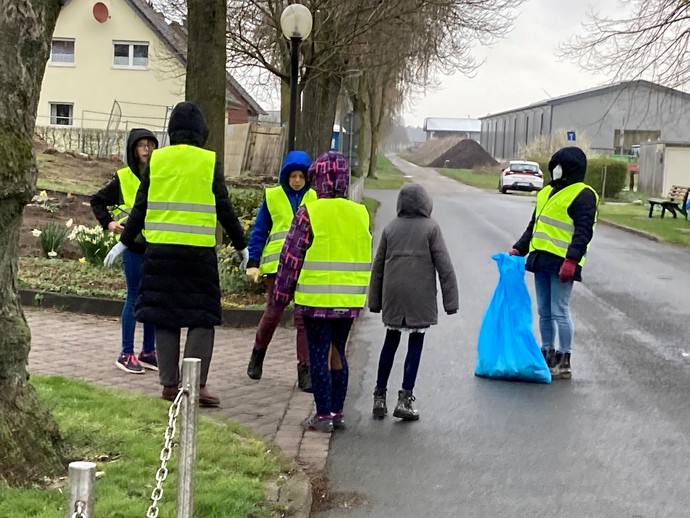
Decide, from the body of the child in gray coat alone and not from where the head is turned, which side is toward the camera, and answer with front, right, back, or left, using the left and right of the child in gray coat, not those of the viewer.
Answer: back

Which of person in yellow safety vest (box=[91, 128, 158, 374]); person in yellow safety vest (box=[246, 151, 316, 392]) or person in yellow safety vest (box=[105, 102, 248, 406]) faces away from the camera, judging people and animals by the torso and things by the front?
person in yellow safety vest (box=[105, 102, 248, 406])

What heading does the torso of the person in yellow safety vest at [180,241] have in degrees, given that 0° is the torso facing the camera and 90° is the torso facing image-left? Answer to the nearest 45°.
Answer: approximately 180°

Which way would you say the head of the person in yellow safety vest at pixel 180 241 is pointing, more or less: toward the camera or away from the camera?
away from the camera

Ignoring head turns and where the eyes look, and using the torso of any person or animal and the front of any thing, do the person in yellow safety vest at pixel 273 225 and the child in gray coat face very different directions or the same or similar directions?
very different directions

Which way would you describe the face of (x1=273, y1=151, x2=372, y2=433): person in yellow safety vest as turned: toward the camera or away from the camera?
away from the camera

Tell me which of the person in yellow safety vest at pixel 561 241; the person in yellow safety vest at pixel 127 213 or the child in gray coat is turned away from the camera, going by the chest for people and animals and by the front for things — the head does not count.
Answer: the child in gray coat

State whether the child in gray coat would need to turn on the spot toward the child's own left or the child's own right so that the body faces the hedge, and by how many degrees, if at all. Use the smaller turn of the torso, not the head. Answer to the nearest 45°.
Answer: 0° — they already face it

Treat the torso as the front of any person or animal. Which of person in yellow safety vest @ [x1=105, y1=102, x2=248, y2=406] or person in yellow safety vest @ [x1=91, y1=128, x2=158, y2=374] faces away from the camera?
person in yellow safety vest @ [x1=105, y1=102, x2=248, y2=406]

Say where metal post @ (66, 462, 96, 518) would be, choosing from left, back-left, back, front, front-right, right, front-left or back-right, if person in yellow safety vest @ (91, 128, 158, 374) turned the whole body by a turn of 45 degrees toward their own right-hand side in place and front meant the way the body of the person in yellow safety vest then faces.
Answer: front

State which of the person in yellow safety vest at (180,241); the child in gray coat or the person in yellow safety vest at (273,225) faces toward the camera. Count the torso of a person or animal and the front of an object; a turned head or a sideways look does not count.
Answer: the person in yellow safety vest at (273,225)

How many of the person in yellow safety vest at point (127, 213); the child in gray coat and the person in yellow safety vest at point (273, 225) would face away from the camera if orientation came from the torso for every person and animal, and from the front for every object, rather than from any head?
1

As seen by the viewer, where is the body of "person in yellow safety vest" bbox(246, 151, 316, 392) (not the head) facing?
toward the camera

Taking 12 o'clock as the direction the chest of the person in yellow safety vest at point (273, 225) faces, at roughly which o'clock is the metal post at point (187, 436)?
The metal post is roughly at 12 o'clock from the person in yellow safety vest.
